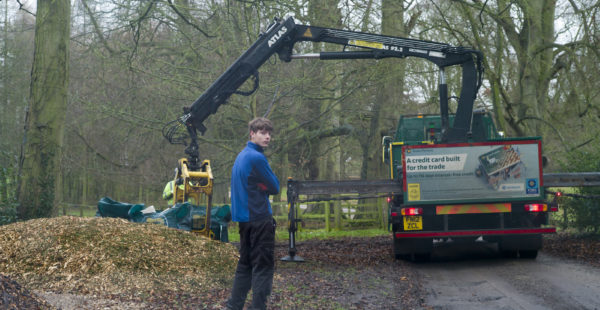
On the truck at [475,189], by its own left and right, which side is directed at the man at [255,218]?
back

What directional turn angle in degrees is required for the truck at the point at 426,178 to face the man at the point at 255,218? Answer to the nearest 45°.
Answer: approximately 135° to its left

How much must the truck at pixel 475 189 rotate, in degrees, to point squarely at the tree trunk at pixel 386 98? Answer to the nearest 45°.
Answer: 0° — it already faces it

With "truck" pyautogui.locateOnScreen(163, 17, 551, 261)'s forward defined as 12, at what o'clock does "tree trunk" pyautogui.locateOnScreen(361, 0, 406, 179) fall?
The tree trunk is roughly at 12 o'clock from the truck.

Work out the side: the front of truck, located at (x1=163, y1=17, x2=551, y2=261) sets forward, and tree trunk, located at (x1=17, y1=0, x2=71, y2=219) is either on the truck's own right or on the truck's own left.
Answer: on the truck's own left

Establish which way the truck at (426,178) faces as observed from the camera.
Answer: facing away from the viewer

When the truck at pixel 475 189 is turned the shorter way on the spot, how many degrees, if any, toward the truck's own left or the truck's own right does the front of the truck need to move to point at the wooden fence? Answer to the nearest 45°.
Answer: approximately 45° to the truck's own left
